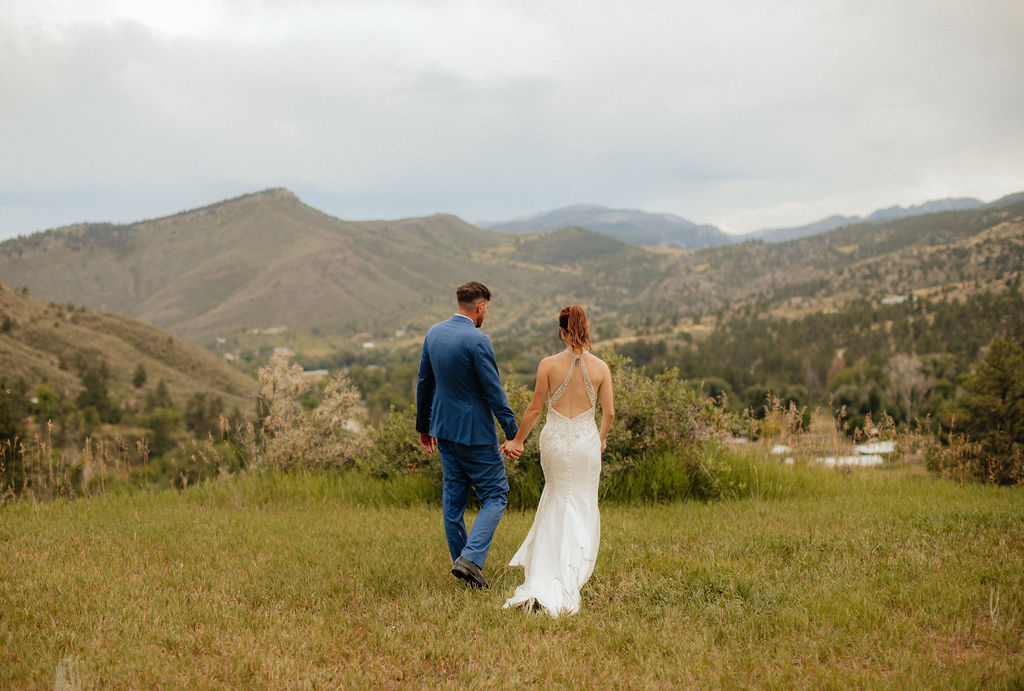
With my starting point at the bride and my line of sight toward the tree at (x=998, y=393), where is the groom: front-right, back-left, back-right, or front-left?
back-left

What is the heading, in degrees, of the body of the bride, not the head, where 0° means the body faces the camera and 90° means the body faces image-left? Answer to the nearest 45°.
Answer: approximately 180°

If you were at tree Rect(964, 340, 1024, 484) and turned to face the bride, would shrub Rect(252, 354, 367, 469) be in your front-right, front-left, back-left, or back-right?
front-right

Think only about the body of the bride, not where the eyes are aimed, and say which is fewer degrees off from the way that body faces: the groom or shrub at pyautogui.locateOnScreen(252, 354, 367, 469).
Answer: the shrub

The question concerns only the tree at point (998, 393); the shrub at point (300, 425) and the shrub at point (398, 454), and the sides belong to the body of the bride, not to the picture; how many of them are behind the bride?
0

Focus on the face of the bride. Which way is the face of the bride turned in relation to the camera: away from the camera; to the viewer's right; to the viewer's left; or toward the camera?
away from the camera

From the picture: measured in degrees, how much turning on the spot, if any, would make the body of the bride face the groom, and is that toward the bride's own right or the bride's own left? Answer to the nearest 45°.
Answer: approximately 90° to the bride's own left

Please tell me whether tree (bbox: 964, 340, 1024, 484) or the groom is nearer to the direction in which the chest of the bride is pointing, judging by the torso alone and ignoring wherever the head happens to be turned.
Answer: the tree

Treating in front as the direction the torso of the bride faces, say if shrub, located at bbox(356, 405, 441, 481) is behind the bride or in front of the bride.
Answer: in front

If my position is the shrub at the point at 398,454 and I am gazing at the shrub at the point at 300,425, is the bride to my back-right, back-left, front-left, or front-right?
back-left

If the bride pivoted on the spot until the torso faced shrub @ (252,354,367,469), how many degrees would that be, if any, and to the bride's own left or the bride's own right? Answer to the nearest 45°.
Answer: approximately 45° to the bride's own left

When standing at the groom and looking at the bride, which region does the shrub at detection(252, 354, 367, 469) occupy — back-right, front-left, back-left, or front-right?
back-left

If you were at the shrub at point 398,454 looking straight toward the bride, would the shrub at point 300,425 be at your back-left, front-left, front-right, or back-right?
back-right

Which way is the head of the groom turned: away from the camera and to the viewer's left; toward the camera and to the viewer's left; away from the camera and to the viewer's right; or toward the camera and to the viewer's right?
away from the camera and to the viewer's right
